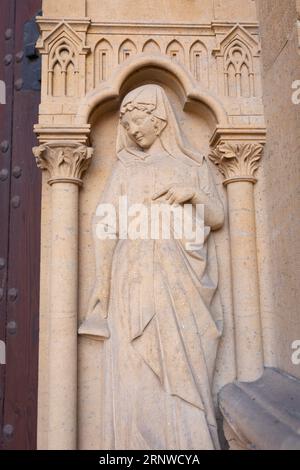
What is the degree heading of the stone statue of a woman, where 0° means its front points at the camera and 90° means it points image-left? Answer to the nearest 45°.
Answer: approximately 0°
